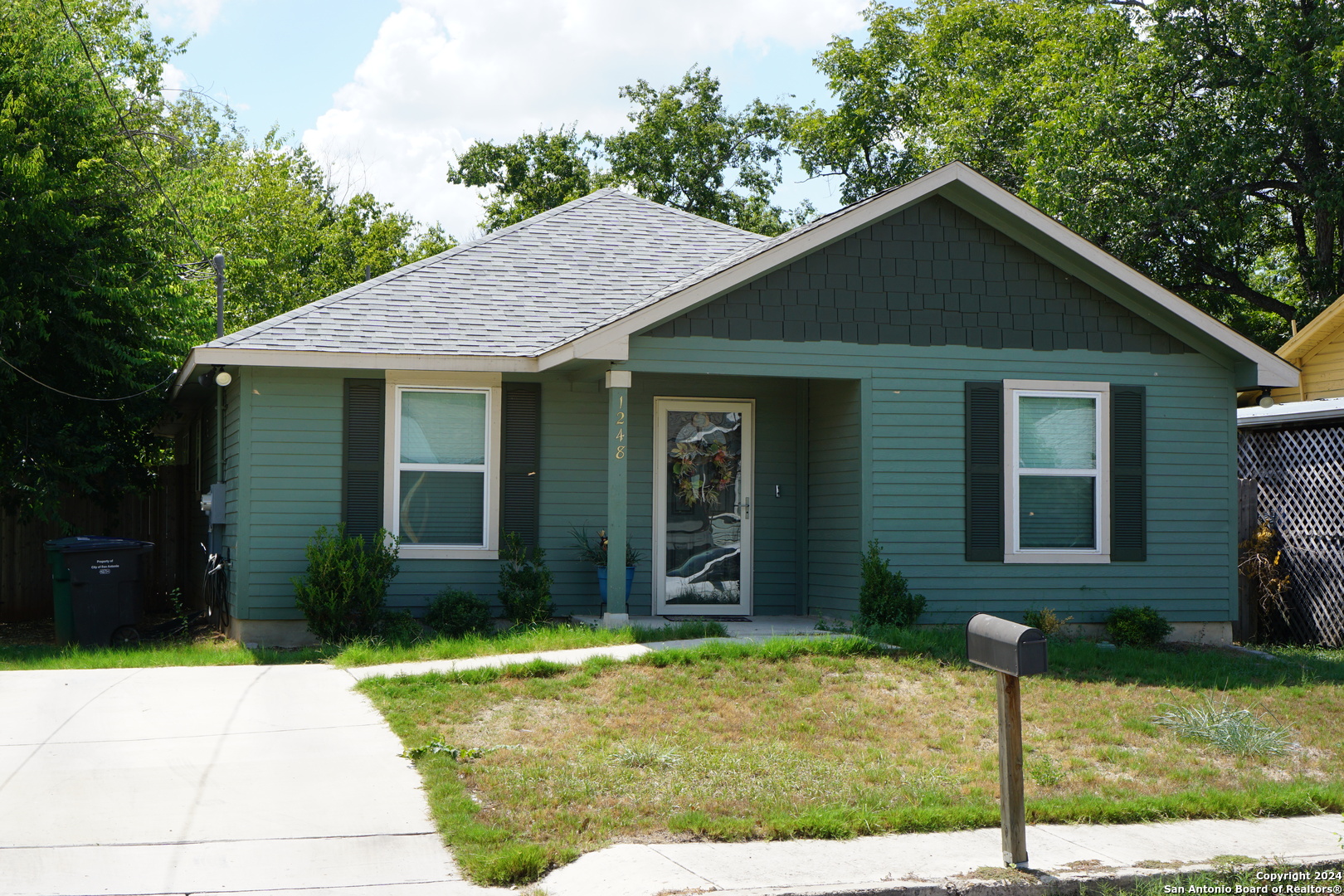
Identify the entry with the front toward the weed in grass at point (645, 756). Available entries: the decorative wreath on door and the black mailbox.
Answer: the decorative wreath on door

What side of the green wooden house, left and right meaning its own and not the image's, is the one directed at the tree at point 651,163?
back

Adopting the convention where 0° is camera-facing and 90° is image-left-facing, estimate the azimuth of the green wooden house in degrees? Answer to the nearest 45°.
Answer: approximately 0°

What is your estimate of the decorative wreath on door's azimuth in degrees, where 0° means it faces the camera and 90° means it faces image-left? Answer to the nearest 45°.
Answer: approximately 0°

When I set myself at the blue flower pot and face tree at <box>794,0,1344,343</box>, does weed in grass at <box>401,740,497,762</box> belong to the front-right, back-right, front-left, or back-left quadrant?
back-right

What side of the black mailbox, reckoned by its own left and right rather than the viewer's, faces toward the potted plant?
back

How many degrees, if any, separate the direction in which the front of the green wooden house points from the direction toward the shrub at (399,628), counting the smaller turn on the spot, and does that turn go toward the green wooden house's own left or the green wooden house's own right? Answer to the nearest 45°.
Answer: approximately 90° to the green wooden house's own right

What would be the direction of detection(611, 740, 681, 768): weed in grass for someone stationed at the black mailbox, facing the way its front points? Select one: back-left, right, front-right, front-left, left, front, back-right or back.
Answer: back

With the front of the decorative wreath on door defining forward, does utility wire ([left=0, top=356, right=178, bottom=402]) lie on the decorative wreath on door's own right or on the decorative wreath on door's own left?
on the decorative wreath on door's own right

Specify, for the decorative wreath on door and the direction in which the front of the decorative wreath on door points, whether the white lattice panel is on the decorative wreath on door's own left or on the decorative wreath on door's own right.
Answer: on the decorative wreath on door's own left
